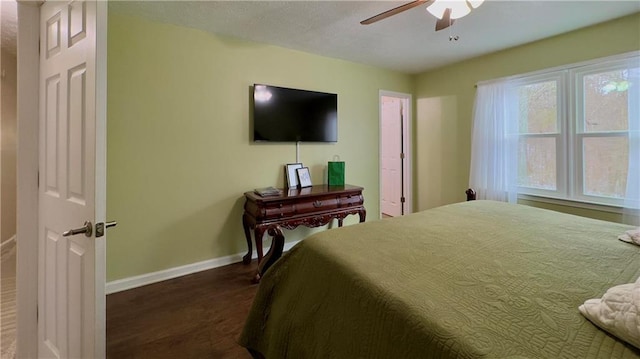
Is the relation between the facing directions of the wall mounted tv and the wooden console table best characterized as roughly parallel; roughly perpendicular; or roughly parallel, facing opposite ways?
roughly parallel

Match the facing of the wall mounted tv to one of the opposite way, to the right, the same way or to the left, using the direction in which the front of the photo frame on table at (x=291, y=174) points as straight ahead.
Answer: the same way

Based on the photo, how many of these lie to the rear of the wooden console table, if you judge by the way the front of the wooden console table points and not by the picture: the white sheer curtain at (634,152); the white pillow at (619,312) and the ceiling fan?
0

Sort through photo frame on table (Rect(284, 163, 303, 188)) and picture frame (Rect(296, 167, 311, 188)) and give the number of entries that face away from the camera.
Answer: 0

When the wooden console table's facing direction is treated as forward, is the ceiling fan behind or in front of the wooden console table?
in front

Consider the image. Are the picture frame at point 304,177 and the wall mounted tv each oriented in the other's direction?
no

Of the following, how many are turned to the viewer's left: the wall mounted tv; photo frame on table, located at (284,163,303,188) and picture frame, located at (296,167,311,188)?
0

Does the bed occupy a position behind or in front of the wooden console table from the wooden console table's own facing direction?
in front

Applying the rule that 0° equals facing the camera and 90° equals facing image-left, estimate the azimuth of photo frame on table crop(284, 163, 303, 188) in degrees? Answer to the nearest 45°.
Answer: approximately 315°

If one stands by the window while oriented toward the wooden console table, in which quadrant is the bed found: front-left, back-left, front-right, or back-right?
front-left

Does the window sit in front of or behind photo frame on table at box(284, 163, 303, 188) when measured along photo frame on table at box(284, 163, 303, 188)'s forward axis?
in front

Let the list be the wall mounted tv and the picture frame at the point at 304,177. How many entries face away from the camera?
0

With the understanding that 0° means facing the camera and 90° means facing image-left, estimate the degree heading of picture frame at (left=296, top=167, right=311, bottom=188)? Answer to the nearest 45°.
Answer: approximately 315°

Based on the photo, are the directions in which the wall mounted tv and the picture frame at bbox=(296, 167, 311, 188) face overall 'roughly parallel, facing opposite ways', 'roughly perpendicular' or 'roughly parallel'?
roughly parallel

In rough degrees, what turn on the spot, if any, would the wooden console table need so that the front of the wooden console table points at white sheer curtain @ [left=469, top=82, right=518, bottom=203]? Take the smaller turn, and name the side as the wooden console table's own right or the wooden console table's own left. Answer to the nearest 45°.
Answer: approximately 45° to the wooden console table's own left

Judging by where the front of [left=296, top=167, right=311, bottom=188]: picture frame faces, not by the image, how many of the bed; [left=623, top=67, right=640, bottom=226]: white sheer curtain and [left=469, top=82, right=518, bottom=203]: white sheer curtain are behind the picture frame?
0

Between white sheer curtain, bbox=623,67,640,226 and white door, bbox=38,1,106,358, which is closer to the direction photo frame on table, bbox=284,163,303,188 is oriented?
the white sheer curtain

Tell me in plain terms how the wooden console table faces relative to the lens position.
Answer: facing the viewer and to the right of the viewer
